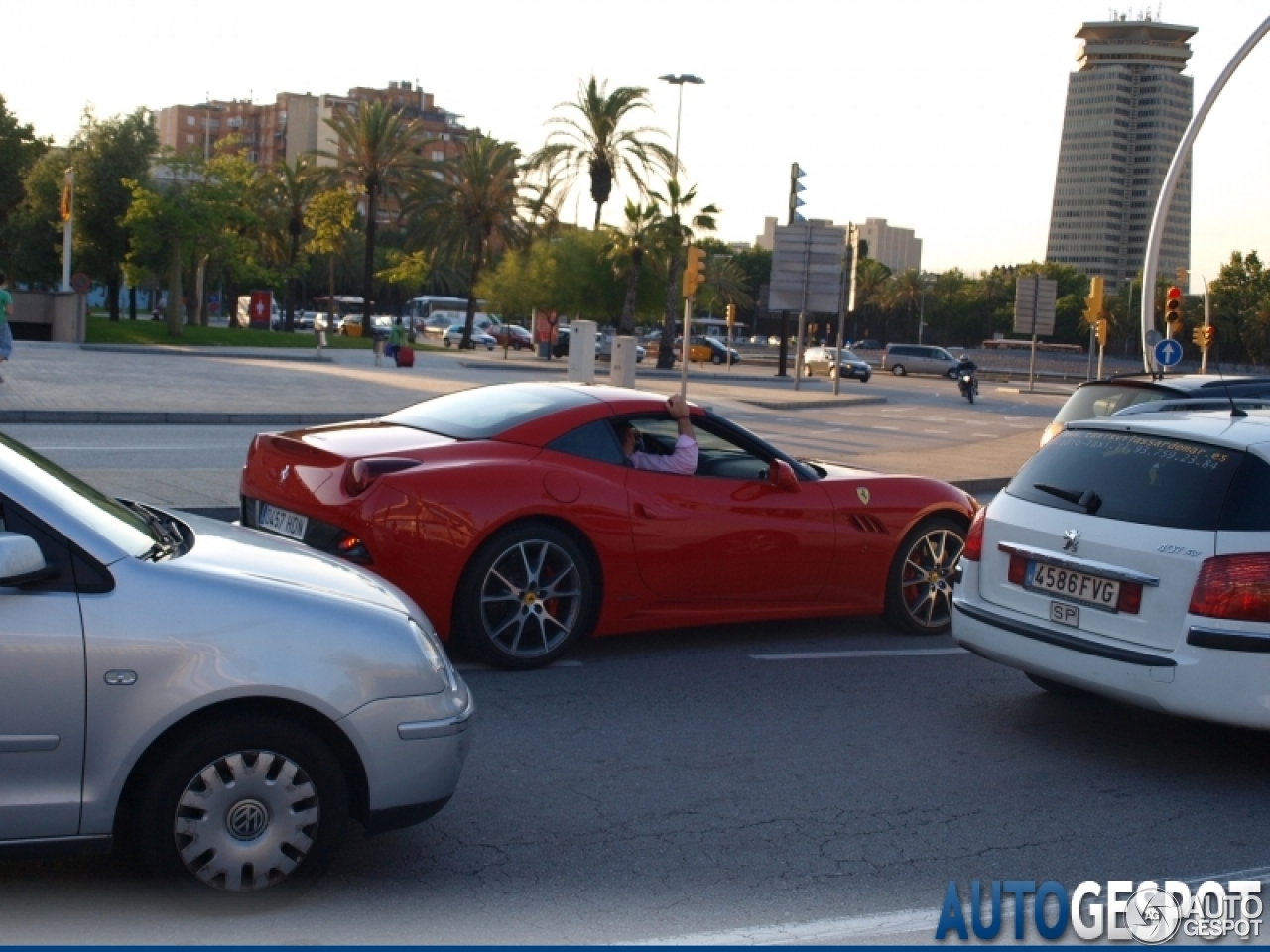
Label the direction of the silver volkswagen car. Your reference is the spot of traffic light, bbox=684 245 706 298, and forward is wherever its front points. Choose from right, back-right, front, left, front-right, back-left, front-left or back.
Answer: right

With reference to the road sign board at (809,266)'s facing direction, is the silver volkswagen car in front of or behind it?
behind

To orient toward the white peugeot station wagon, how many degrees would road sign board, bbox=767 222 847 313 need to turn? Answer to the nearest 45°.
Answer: approximately 180°

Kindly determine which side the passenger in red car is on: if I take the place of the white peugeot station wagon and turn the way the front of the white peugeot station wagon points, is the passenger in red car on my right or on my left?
on my left

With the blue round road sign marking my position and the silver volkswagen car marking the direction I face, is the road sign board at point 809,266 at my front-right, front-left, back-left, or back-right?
back-right

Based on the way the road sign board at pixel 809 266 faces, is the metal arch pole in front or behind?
behind

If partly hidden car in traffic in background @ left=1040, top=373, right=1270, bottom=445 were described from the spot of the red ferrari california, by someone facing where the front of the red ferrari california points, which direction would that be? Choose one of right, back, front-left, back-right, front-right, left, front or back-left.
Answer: front

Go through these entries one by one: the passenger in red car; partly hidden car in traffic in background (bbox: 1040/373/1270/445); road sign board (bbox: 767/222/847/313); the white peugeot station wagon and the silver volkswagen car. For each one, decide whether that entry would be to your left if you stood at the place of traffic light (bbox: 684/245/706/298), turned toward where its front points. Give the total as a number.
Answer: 1

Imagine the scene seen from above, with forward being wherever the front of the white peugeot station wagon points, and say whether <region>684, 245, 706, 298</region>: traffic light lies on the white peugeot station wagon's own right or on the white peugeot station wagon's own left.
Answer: on the white peugeot station wagon's own left

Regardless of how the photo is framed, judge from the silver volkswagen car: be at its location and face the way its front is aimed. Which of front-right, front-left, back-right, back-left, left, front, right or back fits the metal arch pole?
front-left

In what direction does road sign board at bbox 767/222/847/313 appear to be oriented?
away from the camera
